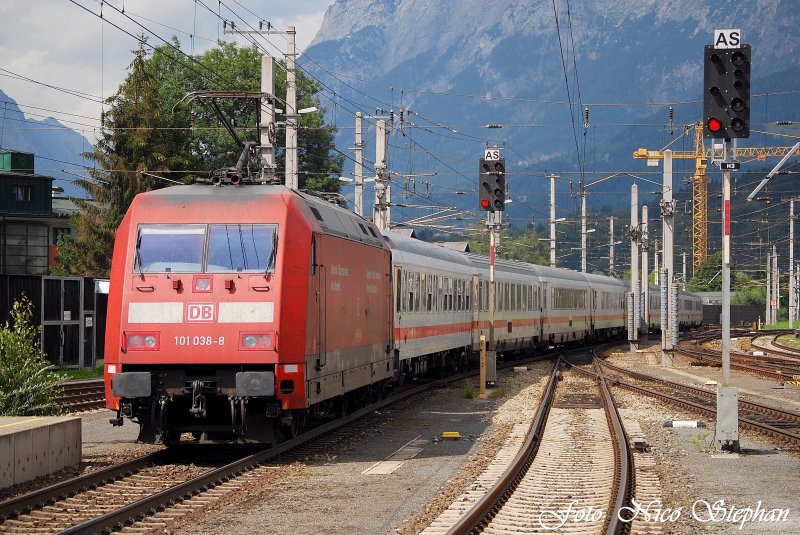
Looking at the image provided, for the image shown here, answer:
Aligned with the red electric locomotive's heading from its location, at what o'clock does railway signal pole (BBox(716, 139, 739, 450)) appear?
The railway signal pole is roughly at 9 o'clock from the red electric locomotive.

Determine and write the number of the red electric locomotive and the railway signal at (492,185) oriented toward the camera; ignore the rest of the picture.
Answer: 2

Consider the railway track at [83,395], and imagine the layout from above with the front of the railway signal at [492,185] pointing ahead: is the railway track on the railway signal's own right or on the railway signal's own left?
on the railway signal's own right

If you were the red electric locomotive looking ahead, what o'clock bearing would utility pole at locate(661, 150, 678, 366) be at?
The utility pole is roughly at 7 o'clock from the red electric locomotive.

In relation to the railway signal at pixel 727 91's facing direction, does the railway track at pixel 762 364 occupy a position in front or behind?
behind

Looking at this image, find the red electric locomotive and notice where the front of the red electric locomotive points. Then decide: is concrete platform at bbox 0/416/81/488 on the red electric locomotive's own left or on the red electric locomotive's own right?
on the red electric locomotive's own right

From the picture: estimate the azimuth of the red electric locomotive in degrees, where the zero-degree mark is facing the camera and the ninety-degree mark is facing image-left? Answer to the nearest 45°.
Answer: approximately 0°

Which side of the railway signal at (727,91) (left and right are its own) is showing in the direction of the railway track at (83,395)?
right
